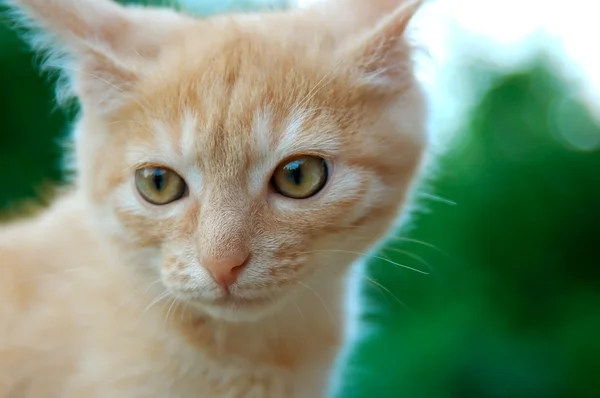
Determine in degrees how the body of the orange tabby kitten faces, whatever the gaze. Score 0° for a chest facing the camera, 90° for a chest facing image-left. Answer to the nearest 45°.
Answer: approximately 315°
